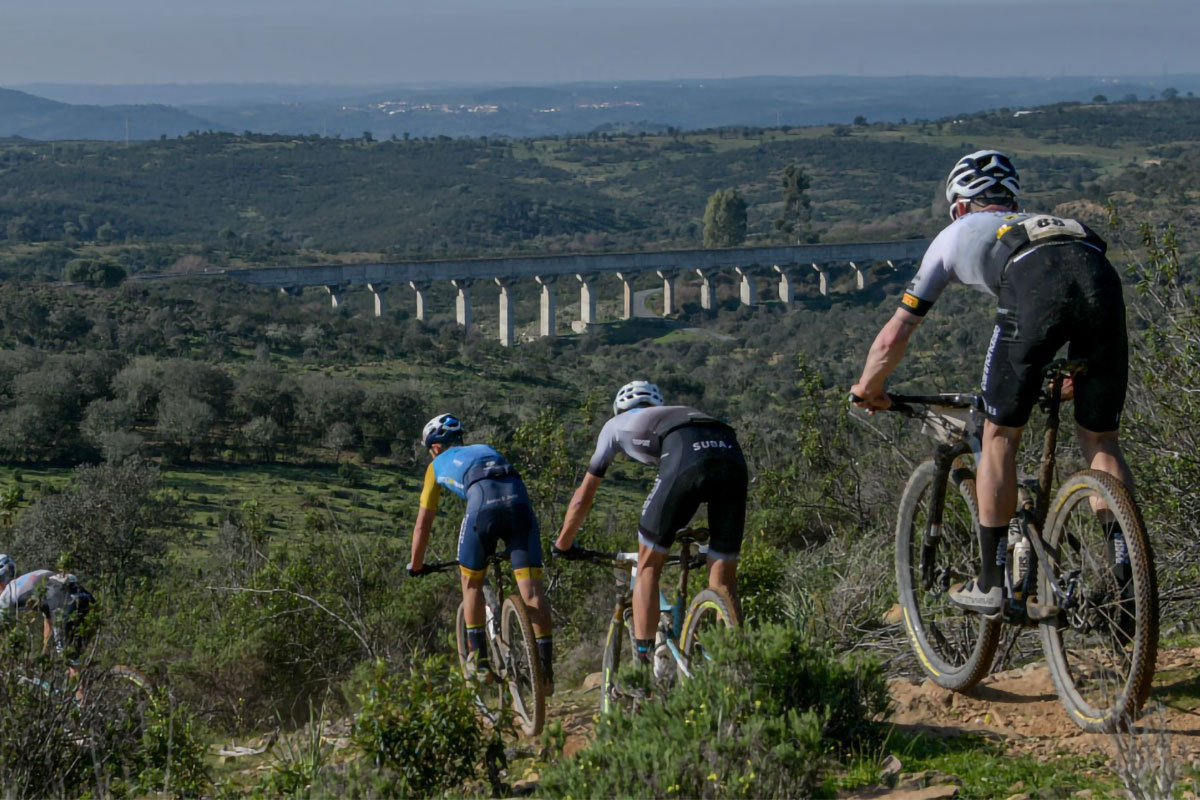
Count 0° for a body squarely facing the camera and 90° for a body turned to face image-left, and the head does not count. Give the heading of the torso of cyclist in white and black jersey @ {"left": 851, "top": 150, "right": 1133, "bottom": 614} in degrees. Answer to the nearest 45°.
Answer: approximately 135°

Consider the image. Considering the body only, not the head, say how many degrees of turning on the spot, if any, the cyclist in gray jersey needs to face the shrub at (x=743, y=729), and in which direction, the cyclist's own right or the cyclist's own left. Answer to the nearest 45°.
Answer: approximately 135° to the cyclist's own left

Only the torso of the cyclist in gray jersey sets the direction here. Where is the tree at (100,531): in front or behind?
in front

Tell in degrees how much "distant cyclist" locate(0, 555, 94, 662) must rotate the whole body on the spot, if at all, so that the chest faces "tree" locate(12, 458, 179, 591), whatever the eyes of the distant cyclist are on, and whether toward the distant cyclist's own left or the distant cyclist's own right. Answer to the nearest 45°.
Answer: approximately 90° to the distant cyclist's own right

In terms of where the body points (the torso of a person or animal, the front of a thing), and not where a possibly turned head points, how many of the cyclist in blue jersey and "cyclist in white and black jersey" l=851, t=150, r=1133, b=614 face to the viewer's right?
0

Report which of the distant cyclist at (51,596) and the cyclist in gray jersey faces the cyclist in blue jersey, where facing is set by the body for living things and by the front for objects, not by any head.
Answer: the cyclist in gray jersey

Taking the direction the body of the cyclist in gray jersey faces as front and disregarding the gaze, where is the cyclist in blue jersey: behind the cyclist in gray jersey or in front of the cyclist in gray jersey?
in front

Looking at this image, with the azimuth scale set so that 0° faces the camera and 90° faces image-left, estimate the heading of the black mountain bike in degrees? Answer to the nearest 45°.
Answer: approximately 135°

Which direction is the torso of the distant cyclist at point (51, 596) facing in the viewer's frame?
to the viewer's left

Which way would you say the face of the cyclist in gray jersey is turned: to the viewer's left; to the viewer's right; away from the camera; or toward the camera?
away from the camera

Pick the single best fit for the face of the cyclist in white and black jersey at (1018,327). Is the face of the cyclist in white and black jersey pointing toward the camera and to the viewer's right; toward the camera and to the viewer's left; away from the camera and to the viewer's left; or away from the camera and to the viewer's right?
away from the camera and to the viewer's left

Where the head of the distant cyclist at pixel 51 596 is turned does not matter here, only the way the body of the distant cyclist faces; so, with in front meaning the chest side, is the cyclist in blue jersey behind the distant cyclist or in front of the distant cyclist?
behind
